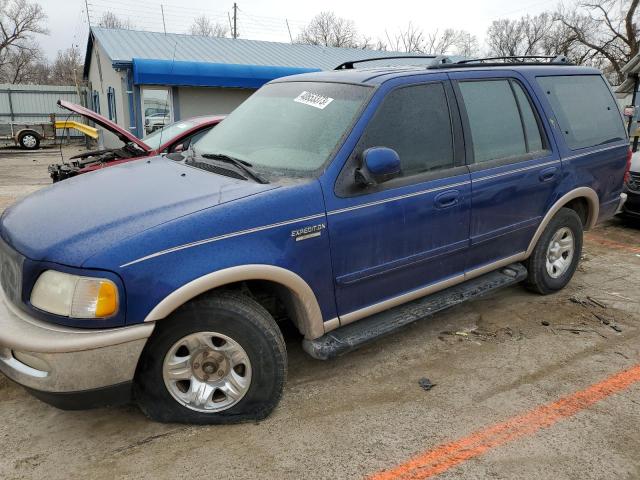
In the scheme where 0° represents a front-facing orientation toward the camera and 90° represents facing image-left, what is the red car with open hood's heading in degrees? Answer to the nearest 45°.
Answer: approximately 45°

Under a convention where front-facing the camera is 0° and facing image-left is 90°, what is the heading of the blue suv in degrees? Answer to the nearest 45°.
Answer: approximately 45°

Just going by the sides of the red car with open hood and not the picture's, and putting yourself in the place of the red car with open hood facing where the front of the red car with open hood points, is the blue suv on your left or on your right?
on your left

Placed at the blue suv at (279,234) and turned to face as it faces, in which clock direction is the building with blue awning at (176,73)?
The building with blue awning is roughly at 4 o'clock from the blue suv.

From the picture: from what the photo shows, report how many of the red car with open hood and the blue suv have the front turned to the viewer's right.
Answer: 0

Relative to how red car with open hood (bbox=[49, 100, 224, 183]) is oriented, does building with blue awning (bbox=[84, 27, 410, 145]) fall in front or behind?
behind

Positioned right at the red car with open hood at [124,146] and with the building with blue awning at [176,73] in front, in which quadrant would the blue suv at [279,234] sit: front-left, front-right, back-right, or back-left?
back-right

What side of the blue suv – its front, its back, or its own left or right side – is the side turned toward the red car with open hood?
right
